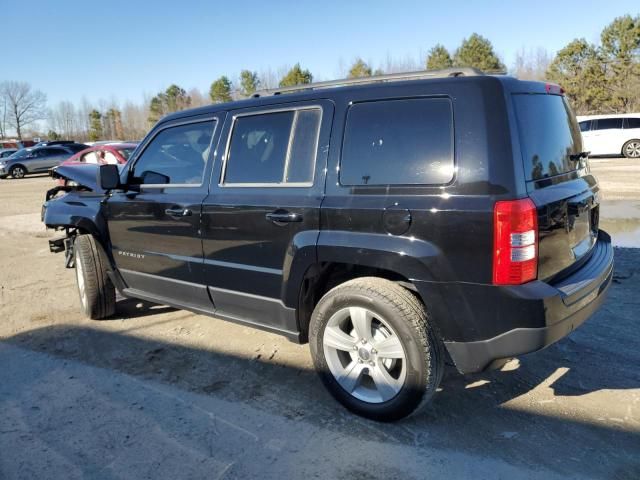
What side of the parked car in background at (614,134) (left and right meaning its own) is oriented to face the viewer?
left

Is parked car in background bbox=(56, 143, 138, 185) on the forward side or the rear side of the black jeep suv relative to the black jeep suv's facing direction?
on the forward side

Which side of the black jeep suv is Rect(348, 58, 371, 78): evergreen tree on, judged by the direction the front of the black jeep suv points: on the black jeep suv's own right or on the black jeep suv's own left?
on the black jeep suv's own right

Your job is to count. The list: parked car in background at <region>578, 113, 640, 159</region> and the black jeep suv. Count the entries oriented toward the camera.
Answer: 0

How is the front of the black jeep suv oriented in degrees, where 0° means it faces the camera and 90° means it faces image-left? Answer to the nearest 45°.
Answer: approximately 135°

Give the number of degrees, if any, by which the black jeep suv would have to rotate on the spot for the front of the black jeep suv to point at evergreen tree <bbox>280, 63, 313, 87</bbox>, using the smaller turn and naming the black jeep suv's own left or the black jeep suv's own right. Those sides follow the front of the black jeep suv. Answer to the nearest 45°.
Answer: approximately 45° to the black jeep suv's own right

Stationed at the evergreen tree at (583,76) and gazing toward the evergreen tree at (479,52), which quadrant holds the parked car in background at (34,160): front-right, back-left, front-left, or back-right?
front-left
